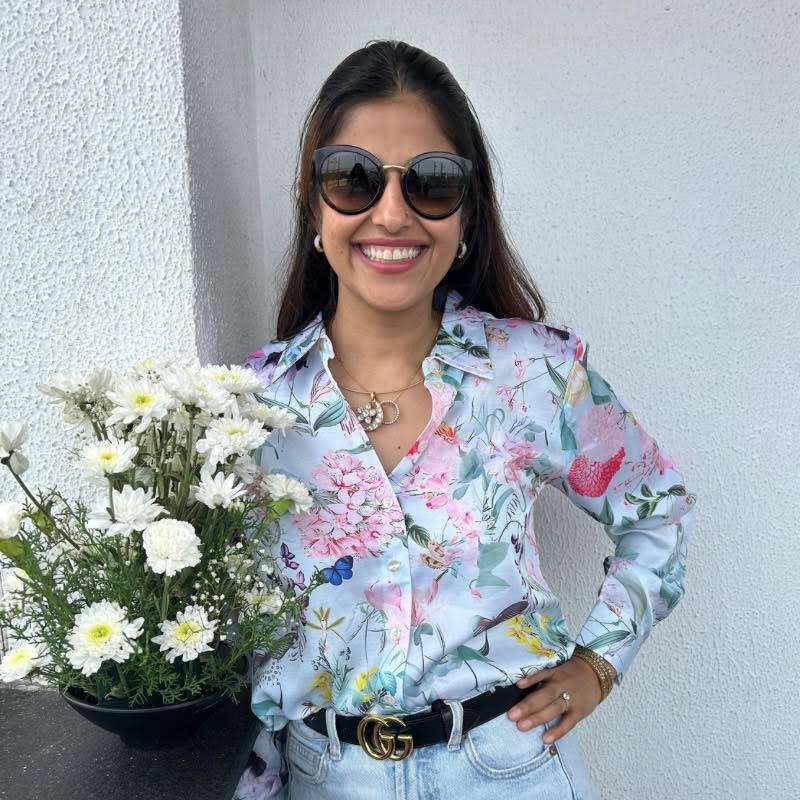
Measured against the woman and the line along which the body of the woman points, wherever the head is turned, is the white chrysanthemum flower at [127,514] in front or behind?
in front

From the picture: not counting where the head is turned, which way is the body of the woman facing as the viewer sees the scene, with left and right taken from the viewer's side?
facing the viewer

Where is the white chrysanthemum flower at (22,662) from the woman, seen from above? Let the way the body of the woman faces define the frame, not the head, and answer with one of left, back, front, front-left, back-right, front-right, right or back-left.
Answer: front-right

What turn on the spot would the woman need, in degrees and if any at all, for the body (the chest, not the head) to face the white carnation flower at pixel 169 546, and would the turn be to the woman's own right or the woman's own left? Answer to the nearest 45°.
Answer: approximately 45° to the woman's own right
